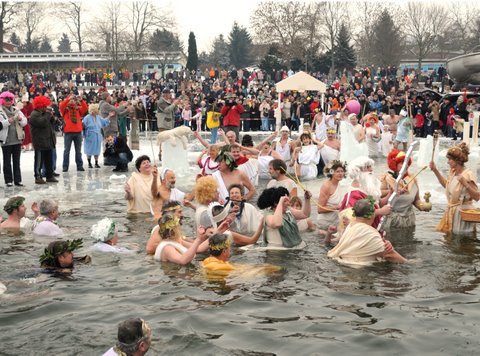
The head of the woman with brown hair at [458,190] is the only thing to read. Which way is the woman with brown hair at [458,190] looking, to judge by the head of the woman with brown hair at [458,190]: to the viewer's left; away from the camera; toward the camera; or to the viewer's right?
to the viewer's left

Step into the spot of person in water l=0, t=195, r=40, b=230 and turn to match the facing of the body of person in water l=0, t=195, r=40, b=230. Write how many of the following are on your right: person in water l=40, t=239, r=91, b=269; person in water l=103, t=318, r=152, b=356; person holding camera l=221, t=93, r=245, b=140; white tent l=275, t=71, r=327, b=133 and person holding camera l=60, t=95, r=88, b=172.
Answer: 2

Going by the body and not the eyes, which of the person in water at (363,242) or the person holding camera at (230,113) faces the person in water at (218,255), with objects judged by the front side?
the person holding camera

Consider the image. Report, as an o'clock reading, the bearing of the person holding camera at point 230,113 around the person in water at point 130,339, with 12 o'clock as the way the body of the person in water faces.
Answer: The person holding camera is roughly at 11 o'clock from the person in water.

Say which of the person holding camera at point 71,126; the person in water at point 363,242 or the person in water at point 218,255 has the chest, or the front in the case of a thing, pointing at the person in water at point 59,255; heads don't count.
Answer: the person holding camera

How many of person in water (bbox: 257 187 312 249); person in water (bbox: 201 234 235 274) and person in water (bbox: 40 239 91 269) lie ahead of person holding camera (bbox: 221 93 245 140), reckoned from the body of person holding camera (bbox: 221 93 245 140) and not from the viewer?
3

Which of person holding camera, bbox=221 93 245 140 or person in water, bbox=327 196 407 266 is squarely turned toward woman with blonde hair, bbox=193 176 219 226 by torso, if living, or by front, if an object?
the person holding camera

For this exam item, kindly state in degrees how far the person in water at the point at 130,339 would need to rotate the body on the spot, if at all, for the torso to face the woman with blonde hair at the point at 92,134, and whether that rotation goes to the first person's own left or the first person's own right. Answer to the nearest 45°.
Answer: approximately 45° to the first person's own left
